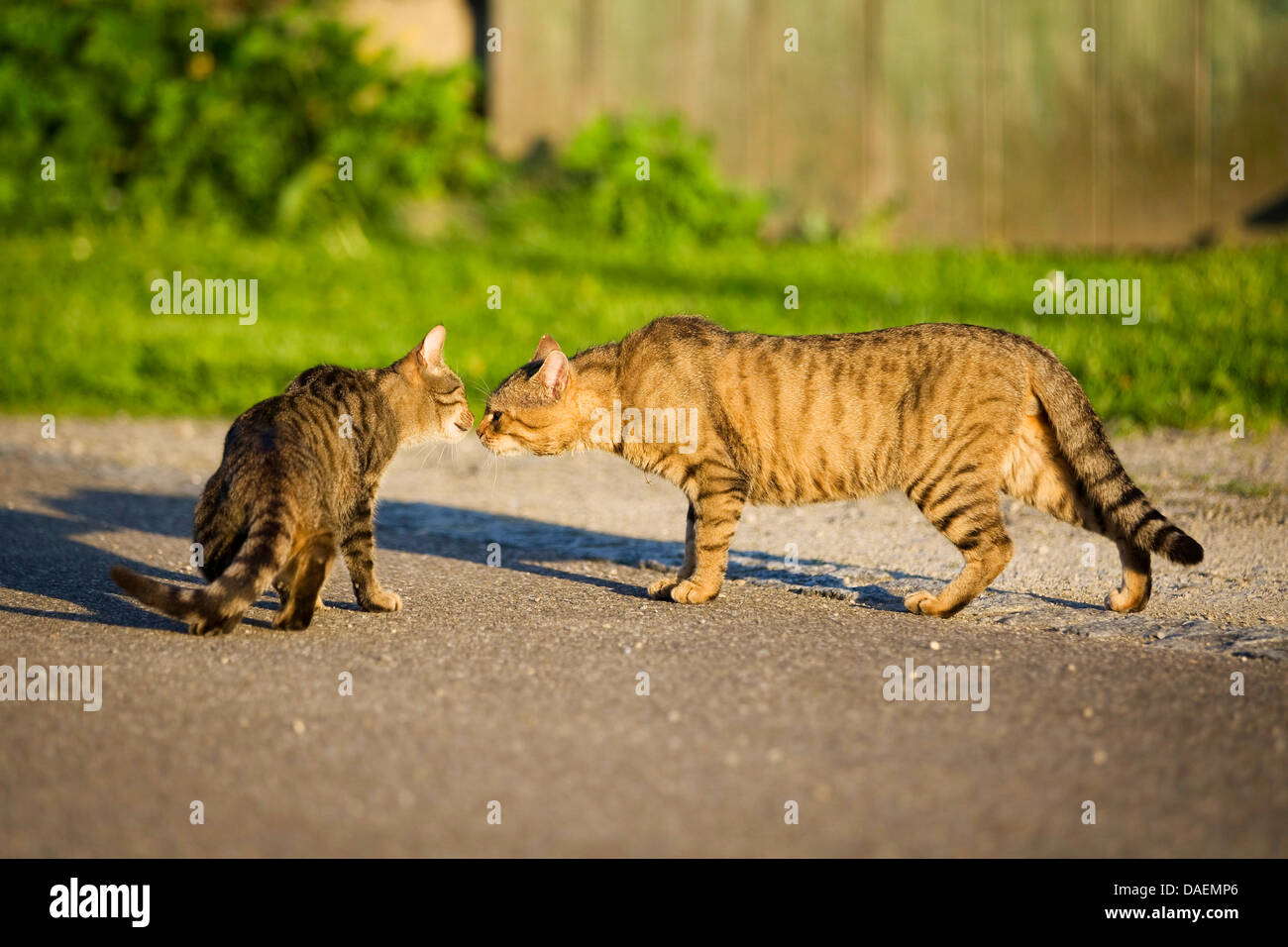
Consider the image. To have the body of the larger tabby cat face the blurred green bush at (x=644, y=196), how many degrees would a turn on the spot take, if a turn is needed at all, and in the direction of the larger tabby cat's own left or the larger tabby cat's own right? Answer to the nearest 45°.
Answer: approximately 90° to the larger tabby cat's own right

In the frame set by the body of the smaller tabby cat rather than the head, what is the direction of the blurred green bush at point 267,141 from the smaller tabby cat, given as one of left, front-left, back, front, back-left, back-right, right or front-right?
front-left

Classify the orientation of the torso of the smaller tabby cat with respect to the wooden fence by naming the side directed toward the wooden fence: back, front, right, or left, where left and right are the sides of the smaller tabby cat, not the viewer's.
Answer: front

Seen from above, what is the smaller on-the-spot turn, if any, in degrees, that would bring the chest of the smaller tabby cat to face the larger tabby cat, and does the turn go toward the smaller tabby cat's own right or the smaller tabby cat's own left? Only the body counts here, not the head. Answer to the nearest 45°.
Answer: approximately 45° to the smaller tabby cat's own right

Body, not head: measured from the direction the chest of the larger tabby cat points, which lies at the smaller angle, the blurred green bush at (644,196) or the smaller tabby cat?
the smaller tabby cat

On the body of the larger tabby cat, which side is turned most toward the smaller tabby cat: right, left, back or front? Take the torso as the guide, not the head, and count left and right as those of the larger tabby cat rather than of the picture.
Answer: front

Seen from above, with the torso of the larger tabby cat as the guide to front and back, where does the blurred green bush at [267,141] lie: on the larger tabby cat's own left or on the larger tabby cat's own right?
on the larger tabby cat's own right

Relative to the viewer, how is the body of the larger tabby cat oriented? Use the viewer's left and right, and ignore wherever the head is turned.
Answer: facing to the left of the viewer

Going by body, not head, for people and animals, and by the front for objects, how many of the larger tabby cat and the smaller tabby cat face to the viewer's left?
1

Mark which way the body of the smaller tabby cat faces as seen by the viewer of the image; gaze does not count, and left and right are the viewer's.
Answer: facing away from the viewer and to the right of the viewer
